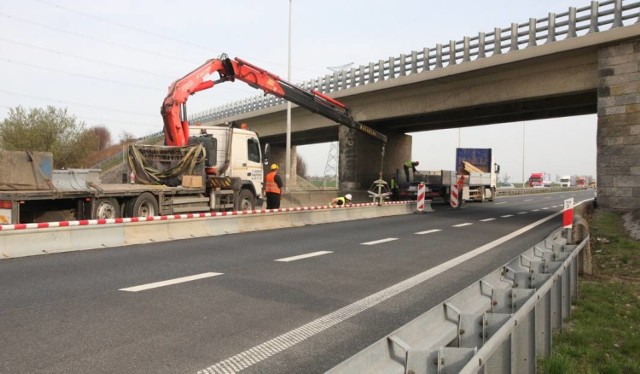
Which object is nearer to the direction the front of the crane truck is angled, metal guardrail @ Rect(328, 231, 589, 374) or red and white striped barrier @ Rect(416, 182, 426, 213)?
the red and white striped barrier

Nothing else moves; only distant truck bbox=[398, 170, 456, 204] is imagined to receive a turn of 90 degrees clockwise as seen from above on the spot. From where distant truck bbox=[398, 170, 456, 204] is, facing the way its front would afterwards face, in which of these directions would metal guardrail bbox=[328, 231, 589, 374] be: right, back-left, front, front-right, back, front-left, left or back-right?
front-right

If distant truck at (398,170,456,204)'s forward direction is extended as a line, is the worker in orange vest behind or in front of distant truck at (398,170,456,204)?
behind

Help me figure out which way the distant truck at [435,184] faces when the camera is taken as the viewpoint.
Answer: facing away from the viewer and to the right of the viewer

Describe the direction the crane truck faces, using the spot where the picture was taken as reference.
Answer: facing away from the viewer and to the right of the viewer

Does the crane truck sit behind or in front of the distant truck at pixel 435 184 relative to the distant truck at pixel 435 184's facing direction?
behind

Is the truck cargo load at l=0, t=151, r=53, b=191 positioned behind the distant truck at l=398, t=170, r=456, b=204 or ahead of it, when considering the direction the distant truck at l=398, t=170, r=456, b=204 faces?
behind

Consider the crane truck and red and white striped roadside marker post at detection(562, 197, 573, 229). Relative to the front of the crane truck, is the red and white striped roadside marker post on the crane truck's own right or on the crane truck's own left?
on the crane truck's own right
